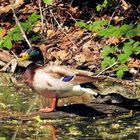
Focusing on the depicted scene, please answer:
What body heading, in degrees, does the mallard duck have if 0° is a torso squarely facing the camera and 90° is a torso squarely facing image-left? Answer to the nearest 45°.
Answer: approximately 90°

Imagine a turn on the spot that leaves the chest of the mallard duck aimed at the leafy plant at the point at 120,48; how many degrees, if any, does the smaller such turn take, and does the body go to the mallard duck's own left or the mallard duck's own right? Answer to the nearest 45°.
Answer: approximately 135° to the mallard duck's own right

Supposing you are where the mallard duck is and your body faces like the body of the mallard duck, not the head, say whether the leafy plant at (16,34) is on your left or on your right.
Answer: on your right

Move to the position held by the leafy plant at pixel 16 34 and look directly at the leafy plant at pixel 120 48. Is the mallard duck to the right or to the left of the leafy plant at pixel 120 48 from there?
right
